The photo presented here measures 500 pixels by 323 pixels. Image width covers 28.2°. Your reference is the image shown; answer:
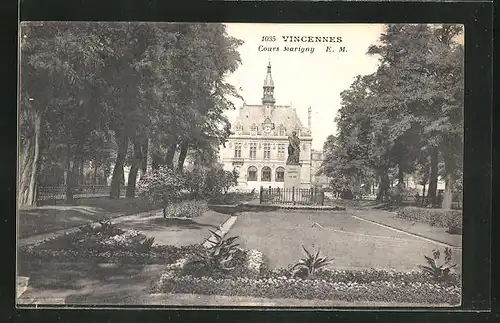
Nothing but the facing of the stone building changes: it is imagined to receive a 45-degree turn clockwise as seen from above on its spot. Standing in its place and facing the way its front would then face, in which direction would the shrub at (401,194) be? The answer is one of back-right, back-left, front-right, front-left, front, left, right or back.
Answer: front-left

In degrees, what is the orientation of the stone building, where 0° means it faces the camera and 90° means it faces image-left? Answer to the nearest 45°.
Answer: approximately 0°
